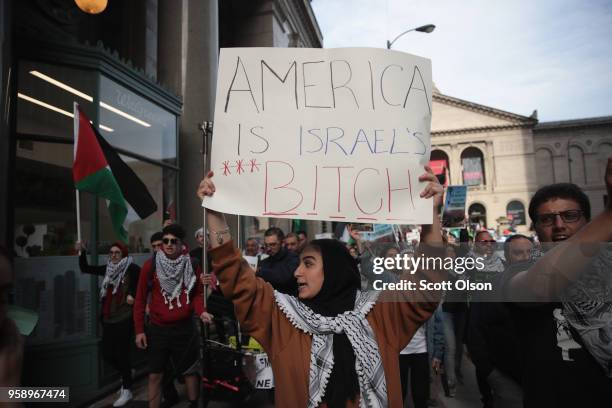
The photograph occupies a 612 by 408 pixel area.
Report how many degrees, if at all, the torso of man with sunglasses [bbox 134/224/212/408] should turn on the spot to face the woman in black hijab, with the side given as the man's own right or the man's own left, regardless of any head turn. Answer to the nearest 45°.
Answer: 0° — they already face them

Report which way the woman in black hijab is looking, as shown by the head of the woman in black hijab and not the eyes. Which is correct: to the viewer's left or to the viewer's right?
to the viewer's left

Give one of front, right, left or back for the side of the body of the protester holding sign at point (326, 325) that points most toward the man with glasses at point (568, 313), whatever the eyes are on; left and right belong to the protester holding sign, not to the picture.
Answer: left

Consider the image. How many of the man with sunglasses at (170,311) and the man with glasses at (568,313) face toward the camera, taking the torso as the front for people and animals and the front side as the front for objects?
2

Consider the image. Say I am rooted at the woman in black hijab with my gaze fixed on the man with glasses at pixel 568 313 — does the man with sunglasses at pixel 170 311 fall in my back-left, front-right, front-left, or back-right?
back-left

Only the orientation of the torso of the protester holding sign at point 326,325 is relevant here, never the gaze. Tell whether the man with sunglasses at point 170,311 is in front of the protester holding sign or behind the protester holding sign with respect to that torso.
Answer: behind

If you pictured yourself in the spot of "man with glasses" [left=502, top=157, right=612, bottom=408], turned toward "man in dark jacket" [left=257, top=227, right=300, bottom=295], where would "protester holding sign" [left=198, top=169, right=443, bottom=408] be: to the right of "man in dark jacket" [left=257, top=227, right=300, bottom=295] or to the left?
left

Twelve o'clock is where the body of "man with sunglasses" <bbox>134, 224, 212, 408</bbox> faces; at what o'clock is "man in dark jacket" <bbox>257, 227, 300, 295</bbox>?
The man in dark jacket is roughly at 9 o'clock from the man with sunglasses.

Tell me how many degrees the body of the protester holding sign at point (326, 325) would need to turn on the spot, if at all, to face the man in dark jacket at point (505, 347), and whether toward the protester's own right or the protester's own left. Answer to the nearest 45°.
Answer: approximately 135° to the protester's own left

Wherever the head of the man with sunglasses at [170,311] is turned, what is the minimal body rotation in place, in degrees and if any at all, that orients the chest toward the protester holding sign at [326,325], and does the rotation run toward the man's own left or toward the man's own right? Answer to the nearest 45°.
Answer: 0° — they already face them

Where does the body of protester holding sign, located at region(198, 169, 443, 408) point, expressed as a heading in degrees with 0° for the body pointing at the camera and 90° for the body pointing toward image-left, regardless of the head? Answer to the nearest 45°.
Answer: approximately 0°
